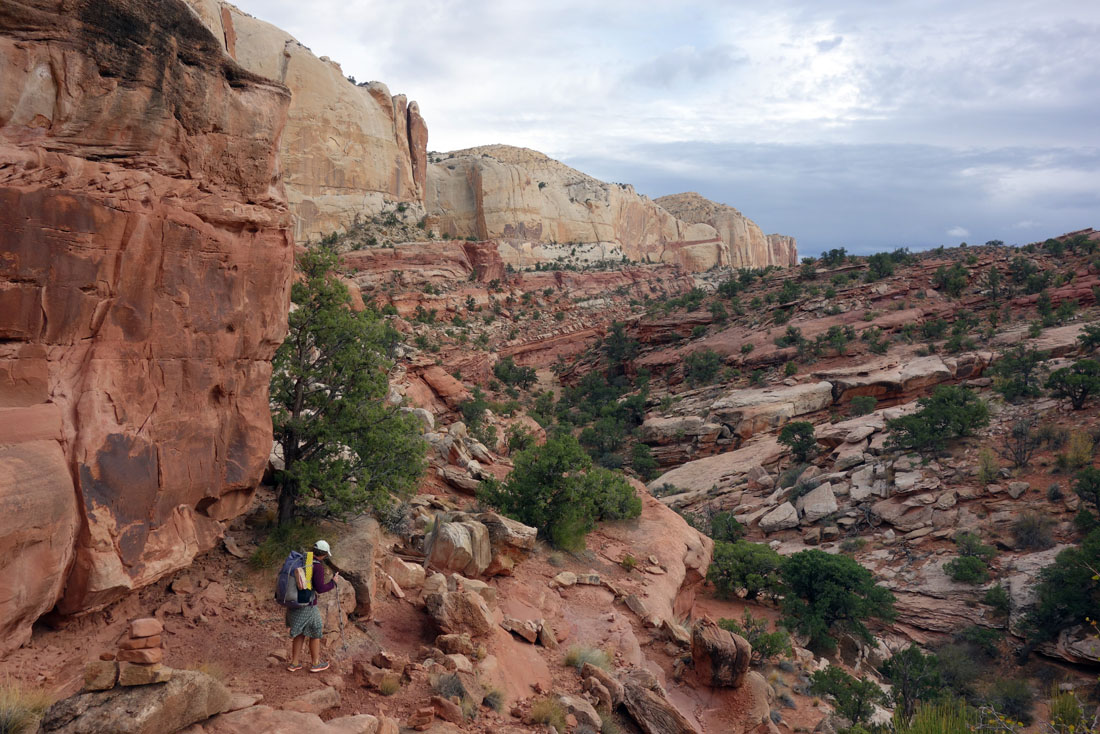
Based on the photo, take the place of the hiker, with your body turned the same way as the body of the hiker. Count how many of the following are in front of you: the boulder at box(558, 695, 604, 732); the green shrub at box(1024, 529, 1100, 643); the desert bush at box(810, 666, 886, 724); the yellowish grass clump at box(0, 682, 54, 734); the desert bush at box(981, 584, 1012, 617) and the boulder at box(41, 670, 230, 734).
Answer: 4

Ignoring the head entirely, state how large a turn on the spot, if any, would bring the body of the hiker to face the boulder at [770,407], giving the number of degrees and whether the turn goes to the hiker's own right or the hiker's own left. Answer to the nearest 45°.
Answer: approximately 45° to the hiker's own left

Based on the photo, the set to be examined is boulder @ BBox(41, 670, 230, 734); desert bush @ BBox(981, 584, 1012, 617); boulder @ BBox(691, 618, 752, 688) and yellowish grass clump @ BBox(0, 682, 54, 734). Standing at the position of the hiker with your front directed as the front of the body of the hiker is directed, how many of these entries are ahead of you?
2

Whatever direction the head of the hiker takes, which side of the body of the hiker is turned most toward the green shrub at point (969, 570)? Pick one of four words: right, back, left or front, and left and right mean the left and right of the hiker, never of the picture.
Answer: front

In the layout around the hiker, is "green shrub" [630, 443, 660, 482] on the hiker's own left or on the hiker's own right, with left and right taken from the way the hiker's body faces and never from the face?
on the hiker's own left

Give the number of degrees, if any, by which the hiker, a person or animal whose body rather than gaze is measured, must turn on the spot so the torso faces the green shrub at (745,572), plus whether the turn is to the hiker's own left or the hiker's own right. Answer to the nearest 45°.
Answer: approximately 45° to the hiker's own left

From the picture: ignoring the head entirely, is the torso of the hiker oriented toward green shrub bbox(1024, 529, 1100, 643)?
yes

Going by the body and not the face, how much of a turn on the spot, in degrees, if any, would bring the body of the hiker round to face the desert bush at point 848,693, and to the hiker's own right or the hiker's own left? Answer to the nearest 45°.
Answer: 0° — they already face it

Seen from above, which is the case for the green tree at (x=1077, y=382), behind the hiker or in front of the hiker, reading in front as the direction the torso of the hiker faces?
in front

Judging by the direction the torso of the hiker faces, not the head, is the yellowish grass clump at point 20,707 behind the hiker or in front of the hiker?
behind

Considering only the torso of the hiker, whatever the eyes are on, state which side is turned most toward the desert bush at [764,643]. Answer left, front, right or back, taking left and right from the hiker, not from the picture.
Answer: front

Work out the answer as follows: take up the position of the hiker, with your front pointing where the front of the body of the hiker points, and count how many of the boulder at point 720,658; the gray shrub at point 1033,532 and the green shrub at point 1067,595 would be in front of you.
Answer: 3

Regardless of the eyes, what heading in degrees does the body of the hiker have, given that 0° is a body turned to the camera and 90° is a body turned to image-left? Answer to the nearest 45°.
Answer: approximately 270°

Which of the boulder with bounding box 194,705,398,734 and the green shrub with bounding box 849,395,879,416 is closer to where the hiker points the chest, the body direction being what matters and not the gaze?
the green shrub

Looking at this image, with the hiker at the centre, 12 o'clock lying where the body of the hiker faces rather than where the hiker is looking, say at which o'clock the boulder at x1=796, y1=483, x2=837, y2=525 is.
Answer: The boulder is roughly at 11 o'clock from the hiker.
